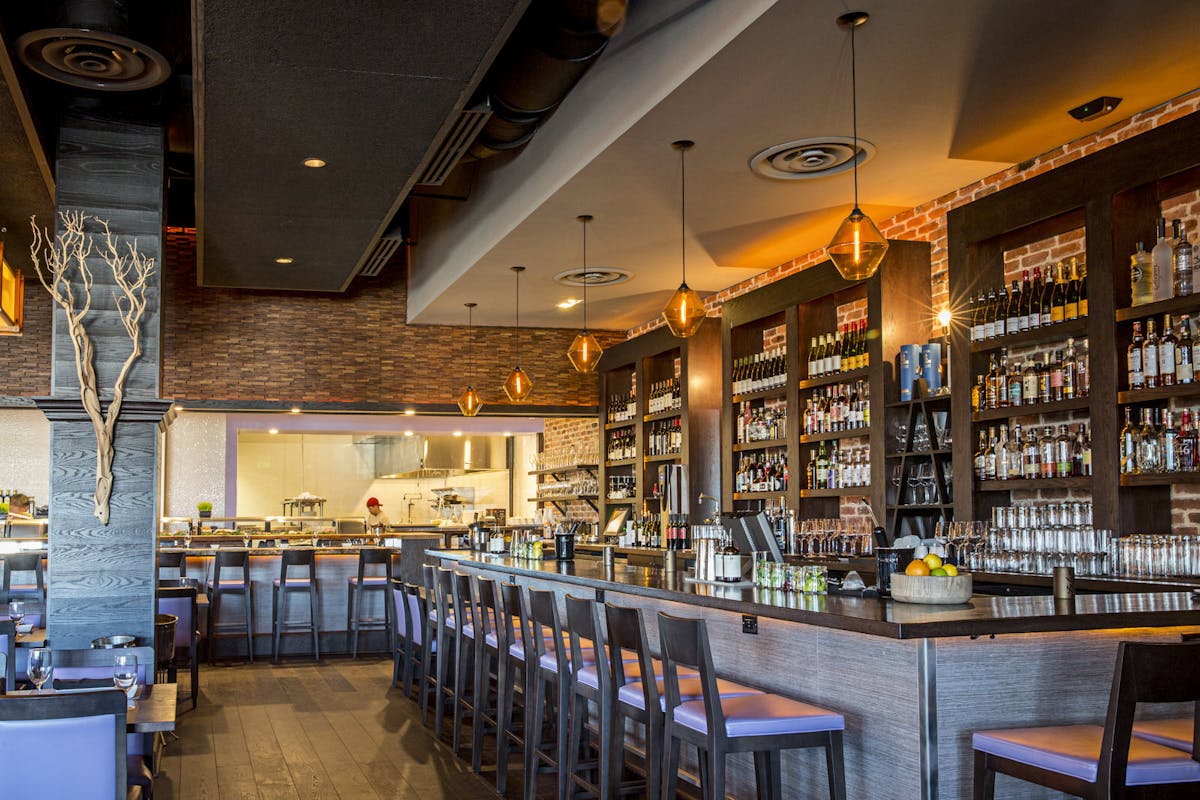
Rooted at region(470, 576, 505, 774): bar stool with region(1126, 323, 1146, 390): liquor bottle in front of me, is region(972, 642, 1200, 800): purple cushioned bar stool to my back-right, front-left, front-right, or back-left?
front-right

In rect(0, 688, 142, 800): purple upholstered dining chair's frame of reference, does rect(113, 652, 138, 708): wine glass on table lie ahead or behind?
ahead

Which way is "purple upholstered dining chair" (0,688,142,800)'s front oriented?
away from the camera

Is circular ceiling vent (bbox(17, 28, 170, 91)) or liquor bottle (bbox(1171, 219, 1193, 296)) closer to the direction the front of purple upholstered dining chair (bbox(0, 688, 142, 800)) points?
the circular ceiling vent

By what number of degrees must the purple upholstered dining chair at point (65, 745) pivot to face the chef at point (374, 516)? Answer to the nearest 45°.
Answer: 0° — it already faces them

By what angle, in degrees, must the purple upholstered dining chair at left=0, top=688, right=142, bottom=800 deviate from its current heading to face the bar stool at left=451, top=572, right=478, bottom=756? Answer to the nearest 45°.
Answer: approximately 45° to its right

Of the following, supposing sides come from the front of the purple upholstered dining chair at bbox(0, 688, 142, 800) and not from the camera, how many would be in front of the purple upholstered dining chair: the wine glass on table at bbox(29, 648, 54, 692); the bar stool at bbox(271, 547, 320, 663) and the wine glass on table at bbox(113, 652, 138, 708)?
3

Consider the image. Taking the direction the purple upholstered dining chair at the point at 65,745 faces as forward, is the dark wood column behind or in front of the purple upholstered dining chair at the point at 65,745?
in front

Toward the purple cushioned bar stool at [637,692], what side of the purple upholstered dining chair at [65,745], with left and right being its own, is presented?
right

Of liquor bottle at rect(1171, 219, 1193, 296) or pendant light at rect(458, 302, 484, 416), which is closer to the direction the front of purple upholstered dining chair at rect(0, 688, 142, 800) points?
the pendant light

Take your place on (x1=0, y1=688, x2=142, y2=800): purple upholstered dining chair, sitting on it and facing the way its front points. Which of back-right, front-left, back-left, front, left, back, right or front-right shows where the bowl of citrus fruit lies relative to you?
right

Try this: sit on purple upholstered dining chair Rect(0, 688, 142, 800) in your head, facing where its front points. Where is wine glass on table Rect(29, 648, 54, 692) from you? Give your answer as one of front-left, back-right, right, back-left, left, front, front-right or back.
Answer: front

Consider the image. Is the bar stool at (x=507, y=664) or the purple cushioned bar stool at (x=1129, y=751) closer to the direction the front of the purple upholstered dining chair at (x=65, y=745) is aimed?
the bar stool

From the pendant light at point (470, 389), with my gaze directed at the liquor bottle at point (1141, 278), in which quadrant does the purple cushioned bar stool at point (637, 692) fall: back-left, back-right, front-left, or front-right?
front-right
